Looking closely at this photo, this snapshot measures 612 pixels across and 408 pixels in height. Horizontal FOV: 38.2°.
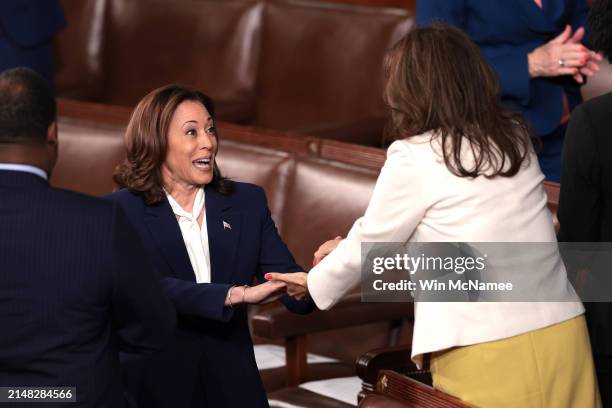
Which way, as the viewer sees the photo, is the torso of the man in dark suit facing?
away from the camera

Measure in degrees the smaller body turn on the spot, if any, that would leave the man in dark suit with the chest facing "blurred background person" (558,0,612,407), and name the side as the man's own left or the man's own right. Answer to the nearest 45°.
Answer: approximately 90° to the man's own right

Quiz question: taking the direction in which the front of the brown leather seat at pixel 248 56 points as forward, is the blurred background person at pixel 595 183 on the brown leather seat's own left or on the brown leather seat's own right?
on the brown leather seat's own left

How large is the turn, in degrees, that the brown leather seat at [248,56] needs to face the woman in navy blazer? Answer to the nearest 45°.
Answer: approximately 45° to its left

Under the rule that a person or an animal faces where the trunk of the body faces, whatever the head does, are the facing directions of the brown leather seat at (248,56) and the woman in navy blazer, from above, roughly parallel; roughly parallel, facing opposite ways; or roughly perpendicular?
roughly perpendicular
